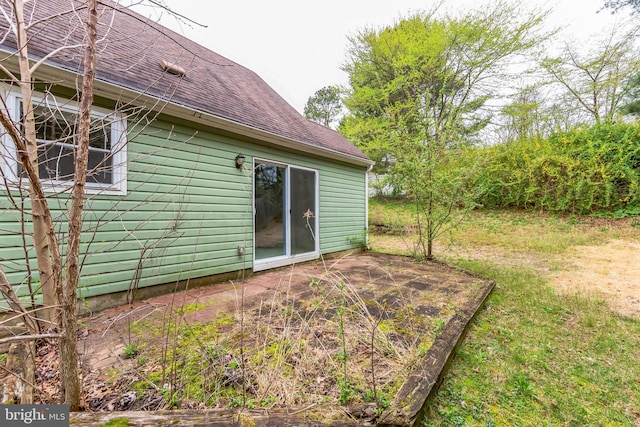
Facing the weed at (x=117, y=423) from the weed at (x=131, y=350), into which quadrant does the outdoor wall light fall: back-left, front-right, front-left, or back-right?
back-left

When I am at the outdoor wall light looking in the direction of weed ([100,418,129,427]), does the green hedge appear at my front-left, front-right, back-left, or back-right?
back-left

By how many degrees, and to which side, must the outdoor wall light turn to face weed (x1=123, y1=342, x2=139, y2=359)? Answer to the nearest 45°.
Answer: approximately 45° to its right

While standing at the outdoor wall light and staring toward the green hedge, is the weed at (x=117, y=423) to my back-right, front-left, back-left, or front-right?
back-right

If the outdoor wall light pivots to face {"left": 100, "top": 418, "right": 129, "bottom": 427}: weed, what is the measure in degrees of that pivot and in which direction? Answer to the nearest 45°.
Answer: approximately 45° to its right

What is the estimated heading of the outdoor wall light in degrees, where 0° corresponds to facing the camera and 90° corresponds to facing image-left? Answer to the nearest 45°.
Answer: approximately 315°

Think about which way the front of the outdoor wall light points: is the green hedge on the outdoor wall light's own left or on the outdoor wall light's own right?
on the outdoor wall light's own left
